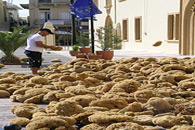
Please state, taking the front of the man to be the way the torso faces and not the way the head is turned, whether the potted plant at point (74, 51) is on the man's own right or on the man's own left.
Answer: on the man's own left

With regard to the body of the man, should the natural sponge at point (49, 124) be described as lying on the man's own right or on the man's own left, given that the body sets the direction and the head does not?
on the man's own right

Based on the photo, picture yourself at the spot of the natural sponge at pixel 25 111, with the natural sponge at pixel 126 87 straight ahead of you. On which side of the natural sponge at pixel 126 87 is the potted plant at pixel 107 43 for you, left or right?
left

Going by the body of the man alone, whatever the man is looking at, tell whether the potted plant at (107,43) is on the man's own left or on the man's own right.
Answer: on the man's own left

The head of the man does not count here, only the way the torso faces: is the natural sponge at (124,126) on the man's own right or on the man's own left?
on the man's own right

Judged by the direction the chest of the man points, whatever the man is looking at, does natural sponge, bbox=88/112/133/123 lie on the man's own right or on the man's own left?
on the man's own right

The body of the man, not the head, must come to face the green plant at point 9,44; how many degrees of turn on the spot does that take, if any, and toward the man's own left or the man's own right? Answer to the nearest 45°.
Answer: approximately 90° to the man's own left

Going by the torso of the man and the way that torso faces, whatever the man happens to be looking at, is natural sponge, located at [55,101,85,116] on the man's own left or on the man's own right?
on the man's own right

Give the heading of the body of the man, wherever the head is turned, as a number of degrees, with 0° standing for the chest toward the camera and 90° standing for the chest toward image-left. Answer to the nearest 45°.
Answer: approximately 270°

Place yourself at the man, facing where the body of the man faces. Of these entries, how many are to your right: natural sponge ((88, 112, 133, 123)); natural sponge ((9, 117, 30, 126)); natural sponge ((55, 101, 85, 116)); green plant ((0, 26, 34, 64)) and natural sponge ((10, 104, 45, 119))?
4
